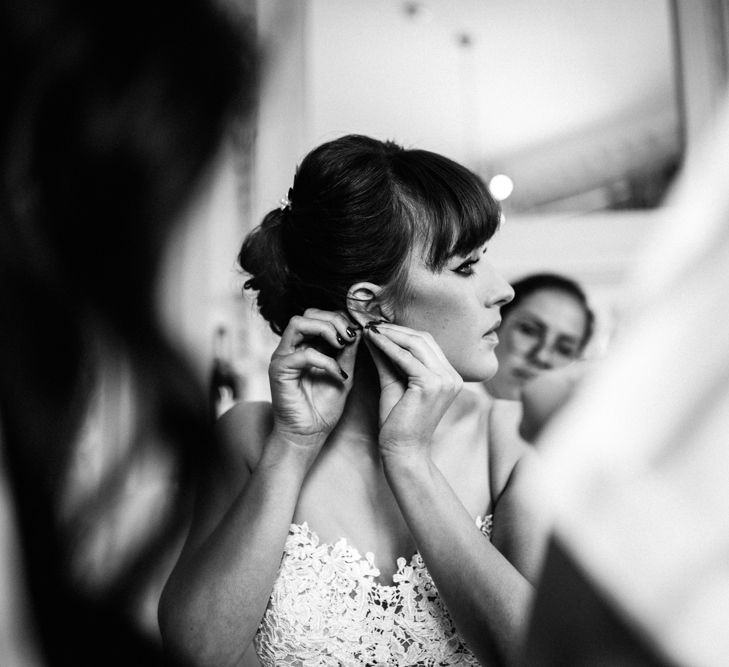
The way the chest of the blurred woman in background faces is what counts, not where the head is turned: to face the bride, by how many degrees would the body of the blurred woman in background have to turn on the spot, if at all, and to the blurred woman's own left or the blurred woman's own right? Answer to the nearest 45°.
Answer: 0° — they already face them

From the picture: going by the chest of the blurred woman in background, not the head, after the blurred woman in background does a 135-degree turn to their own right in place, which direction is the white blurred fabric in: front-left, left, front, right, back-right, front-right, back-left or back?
back-left

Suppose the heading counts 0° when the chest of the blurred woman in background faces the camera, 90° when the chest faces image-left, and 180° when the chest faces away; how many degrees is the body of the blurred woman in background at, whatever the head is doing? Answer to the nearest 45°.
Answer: approximately 0°

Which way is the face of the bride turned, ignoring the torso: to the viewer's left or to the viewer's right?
to the viewer's right

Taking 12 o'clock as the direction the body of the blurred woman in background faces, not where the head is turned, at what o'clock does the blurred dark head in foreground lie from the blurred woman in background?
The blurred dark head in foreground is roughly at 12 o'clock from the blurred woman in background.
